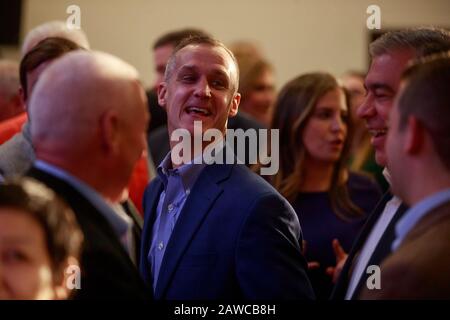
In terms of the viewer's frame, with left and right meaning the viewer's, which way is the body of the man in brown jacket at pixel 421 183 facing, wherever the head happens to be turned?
facing away from the viewer and to the left of the viewer

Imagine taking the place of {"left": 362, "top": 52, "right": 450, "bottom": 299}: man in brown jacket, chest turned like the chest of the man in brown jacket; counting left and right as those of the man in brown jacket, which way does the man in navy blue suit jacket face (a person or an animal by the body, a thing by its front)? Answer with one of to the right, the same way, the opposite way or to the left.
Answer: to the left

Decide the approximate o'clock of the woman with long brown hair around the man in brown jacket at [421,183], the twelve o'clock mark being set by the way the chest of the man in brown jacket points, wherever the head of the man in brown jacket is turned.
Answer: The woman with long brown hair is roughly at 1 o'clock from the man in brown jacket.

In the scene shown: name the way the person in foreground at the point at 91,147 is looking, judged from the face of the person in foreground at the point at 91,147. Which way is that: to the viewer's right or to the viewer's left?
to the viewer's right

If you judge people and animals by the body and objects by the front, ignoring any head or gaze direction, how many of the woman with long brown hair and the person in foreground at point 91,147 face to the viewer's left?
0

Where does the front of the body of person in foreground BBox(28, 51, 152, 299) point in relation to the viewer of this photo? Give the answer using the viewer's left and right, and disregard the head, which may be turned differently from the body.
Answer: facing away from the viewer and to the right of the viewer
